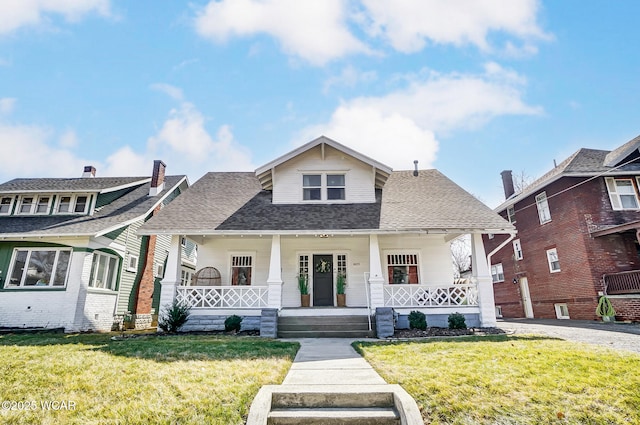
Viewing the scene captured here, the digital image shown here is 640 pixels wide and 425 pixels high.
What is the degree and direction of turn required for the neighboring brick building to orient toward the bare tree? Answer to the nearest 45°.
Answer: approximately 180°

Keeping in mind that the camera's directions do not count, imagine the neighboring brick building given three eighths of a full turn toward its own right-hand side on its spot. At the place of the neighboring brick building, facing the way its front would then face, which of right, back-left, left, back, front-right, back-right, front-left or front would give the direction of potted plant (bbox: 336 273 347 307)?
front-left

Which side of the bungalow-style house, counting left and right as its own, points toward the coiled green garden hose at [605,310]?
left

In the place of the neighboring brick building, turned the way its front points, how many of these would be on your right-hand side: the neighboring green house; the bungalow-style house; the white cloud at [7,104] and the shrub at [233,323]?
4

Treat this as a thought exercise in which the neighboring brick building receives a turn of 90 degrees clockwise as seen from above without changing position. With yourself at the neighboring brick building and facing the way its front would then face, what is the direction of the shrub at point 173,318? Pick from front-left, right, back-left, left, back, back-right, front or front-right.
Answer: front

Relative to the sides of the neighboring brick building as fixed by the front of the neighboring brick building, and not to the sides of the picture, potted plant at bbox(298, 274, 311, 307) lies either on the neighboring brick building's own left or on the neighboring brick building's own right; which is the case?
on the neighboring brick building's own right

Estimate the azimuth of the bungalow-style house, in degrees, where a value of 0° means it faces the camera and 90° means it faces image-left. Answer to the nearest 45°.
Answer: approximately 0°

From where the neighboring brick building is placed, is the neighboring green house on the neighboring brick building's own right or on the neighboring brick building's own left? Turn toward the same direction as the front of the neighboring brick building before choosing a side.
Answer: on the neighboring brick building's own right

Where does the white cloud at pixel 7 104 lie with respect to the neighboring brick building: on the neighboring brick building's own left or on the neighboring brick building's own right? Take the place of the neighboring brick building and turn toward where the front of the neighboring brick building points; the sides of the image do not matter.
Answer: on the neighboring brick building's own right

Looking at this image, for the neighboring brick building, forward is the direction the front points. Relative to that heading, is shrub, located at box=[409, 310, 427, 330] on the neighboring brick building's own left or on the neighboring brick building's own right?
on the neighboring brick building's own right

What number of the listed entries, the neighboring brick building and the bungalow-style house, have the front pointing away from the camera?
0

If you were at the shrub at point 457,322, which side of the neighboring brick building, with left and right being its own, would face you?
right
